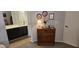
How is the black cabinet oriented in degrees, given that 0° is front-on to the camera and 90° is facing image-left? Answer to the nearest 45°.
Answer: approximately 315°
